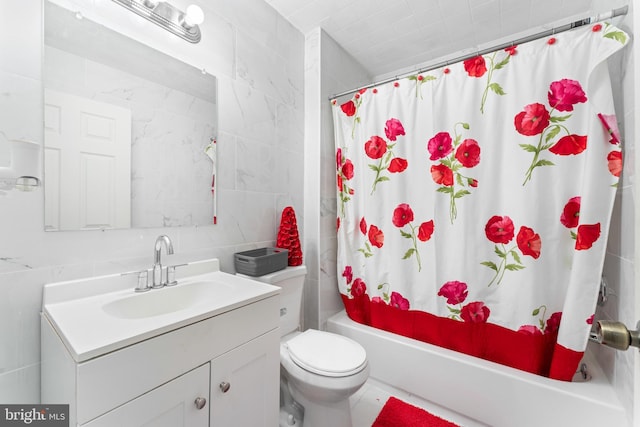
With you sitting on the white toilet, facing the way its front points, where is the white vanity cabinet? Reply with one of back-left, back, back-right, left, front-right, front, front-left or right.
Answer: right

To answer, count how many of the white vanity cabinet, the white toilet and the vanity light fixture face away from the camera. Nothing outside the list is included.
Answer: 0

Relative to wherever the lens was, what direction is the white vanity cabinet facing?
facing the viewer and to the right of the viewer

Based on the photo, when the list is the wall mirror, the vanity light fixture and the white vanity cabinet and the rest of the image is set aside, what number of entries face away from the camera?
0

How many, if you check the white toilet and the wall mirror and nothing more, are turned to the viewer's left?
0

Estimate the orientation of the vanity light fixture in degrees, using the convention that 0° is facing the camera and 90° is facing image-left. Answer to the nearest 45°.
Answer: approximately 315°

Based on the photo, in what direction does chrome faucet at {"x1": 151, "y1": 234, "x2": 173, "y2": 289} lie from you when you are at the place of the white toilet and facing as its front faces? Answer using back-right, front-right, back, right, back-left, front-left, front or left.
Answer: back-right

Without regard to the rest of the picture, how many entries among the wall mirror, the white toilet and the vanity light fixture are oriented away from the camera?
0

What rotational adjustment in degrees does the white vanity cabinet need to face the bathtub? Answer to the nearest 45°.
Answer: approximately 45° to its left
